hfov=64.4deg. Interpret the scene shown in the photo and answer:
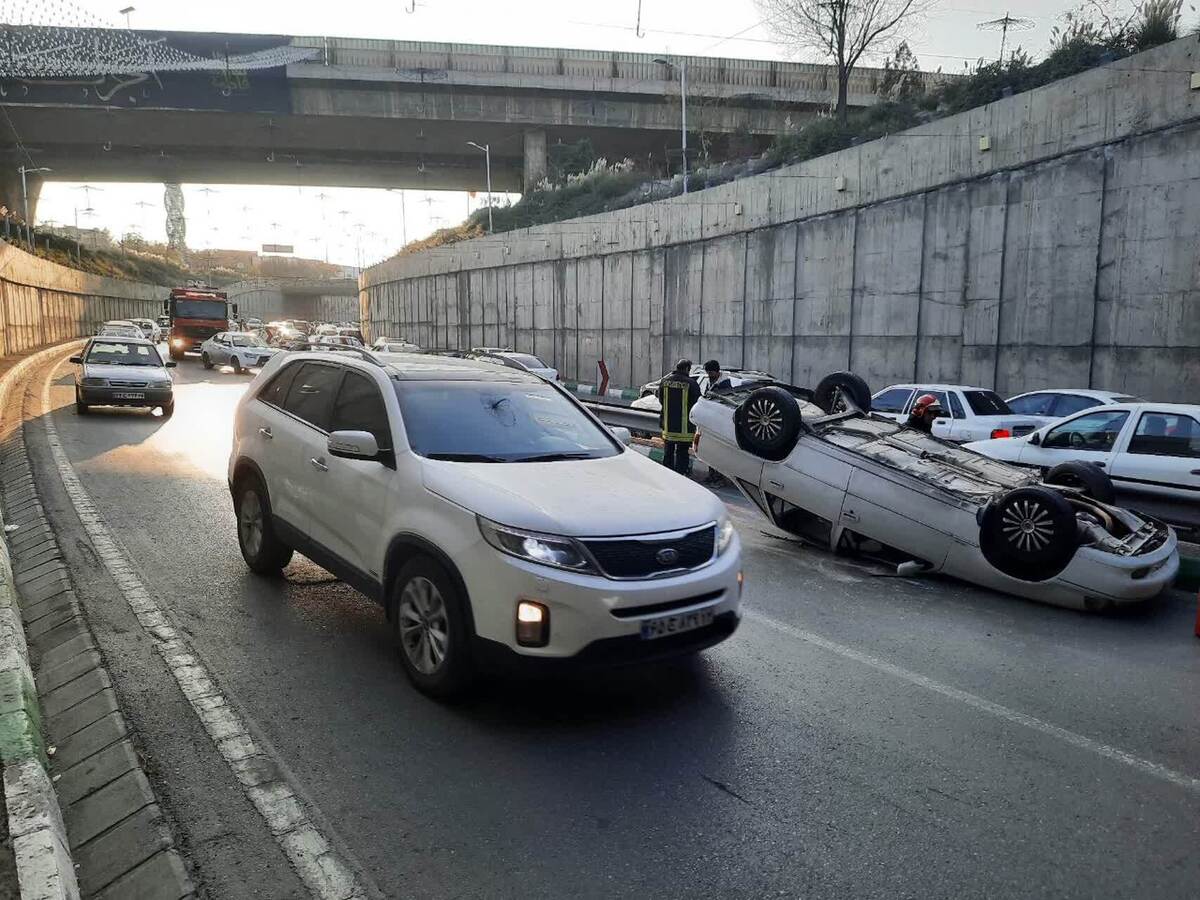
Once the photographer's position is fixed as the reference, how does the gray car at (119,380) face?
facing the viewer

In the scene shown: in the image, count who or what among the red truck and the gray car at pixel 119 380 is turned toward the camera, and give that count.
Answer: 2

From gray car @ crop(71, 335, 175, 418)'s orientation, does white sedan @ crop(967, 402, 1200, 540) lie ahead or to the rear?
ahead

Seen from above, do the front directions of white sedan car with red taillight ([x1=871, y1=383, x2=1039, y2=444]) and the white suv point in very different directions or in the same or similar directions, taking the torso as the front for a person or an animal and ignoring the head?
very different directions

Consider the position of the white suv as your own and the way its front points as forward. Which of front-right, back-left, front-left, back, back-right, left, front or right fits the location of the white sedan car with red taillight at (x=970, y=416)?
left

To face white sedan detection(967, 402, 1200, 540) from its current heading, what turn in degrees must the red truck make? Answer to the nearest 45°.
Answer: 0° — it already faces it

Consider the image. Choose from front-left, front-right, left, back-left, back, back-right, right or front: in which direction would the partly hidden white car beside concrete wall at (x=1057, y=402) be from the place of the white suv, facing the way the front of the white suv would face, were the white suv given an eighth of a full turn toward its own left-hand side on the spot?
front-left

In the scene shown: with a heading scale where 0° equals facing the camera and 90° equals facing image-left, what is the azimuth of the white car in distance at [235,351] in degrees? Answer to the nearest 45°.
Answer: approximately 315°

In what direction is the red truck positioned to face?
toward the camera

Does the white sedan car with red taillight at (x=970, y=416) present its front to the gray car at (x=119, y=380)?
no

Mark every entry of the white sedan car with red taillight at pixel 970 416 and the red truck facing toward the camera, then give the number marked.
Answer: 1

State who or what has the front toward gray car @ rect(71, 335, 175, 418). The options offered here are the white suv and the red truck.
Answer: the red truck

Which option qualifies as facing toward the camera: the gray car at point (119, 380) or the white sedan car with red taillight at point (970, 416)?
the gray car at point (119, 380)

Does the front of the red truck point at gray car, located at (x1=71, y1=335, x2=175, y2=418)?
yes

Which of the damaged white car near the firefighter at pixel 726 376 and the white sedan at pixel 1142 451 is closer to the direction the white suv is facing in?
the white sedan

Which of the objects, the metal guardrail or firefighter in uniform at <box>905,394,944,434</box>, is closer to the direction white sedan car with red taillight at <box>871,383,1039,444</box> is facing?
the metal guardrail

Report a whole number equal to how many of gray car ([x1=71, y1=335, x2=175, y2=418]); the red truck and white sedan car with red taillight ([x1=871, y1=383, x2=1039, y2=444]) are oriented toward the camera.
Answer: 2
